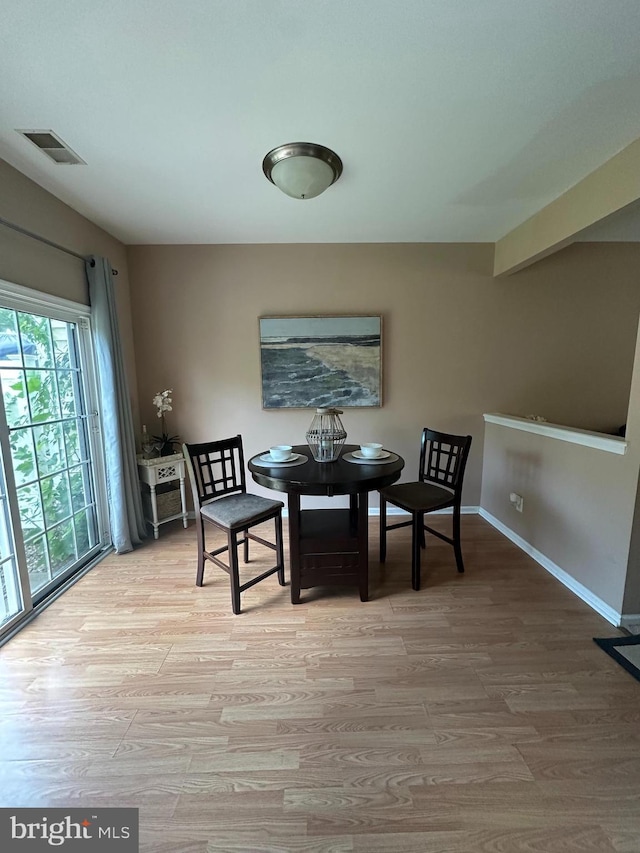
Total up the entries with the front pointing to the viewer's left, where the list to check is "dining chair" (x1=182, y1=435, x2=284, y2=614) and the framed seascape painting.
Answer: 0

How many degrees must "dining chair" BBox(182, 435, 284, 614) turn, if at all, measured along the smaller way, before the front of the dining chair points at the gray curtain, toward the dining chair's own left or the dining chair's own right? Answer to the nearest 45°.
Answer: approximately 180°

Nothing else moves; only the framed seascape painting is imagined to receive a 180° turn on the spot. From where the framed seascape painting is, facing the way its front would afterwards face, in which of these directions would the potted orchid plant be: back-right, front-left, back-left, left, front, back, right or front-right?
left

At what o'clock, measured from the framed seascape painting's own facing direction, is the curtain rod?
The curtain rod is roughly at 2 o'clock from the framed seascape painting.

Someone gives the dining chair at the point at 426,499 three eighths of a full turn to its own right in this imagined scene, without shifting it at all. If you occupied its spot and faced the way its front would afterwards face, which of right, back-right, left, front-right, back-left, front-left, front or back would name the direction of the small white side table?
left

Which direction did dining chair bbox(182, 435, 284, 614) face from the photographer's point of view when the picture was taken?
facing the viewer and to the right of the viewer

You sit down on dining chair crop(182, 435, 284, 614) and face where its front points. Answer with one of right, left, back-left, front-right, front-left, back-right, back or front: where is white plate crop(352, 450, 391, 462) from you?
front-left

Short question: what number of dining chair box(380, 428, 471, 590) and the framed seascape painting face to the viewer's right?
0

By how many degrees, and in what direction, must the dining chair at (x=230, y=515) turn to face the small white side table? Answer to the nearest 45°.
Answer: approximately 180°

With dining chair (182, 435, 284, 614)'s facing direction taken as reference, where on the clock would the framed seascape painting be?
The framed seascape painting is roughly at 9 o'clock from the dining chair.

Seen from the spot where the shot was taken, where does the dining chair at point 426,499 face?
facing the viewer and to the left of the viewer

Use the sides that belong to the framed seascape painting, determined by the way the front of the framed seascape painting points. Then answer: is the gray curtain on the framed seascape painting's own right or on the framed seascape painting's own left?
on the framed seascape painting's own right

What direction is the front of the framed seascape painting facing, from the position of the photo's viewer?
facing the viewer
